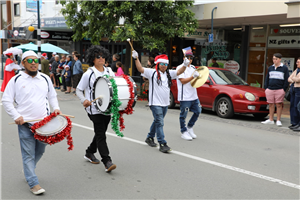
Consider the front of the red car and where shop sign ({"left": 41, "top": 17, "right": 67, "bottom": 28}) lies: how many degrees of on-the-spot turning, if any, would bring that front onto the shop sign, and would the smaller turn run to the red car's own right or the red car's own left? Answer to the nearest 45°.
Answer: approximately 180°

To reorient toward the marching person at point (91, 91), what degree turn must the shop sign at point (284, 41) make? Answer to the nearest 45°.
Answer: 0° — it already faces them

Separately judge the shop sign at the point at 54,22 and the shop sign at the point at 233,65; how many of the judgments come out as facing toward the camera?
2

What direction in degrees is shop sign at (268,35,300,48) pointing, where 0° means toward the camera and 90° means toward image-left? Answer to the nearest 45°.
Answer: approximately 0°

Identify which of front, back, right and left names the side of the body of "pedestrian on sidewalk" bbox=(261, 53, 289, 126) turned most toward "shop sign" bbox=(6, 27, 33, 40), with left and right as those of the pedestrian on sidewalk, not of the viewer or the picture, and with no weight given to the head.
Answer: right

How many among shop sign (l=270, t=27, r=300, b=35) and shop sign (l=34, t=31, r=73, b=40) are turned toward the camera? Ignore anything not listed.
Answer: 2

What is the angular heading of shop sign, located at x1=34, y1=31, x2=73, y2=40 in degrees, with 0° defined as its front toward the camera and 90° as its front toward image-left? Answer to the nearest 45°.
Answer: approximately 0°
